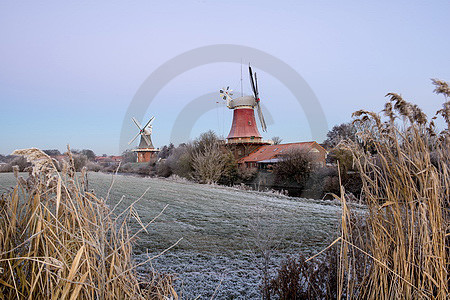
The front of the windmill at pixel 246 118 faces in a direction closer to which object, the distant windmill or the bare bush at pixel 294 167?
the bare bush

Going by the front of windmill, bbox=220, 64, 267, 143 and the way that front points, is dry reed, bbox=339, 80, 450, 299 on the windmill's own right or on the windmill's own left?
on the windmill's own right

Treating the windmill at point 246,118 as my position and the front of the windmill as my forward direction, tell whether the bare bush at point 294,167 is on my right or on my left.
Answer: on my right

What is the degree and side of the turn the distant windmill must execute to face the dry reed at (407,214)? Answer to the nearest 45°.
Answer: approximately 45° to its left

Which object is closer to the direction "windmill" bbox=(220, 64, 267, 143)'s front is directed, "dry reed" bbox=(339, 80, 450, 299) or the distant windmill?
the dry reed

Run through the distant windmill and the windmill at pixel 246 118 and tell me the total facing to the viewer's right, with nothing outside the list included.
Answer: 1

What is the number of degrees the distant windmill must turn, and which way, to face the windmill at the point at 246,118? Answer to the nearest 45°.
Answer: approximately 90° to its left

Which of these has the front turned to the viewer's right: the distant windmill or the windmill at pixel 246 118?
the windmill

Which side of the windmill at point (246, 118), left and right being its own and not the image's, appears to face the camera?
right

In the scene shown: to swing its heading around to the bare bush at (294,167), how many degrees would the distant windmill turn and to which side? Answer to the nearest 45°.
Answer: approximately 45° to its left
